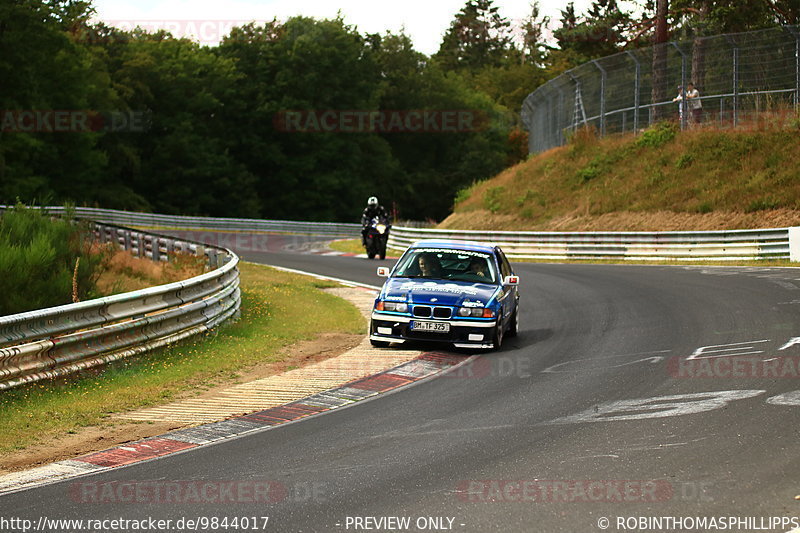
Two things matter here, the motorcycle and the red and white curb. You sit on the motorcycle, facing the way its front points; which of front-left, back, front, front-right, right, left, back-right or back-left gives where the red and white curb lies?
front

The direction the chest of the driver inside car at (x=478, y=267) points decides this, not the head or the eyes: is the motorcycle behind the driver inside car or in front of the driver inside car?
behind

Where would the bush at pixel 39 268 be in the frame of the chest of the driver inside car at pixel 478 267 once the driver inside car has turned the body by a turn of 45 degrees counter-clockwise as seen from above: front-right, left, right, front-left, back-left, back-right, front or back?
back-right

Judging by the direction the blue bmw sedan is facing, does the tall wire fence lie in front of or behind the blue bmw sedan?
behind

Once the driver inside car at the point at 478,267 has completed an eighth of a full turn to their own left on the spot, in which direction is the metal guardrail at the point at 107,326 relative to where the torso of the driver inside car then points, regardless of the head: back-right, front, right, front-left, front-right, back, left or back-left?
right

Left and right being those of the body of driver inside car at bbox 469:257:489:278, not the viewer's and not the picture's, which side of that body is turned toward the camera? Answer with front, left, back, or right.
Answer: front

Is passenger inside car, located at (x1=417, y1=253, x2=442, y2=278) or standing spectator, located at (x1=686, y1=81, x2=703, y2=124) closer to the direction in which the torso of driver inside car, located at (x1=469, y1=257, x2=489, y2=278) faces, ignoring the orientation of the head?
the passenger inside car

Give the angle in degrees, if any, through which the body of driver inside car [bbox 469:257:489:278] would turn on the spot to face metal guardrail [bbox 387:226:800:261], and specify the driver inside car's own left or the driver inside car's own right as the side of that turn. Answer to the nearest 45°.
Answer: approximately 180°

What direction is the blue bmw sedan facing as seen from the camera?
toward the camera

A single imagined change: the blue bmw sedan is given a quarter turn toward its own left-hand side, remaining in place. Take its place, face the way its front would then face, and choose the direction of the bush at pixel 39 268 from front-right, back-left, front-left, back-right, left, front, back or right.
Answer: back

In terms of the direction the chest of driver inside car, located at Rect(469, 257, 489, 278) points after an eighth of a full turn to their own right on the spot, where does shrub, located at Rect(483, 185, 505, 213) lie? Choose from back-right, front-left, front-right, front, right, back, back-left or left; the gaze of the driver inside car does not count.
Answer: back-right

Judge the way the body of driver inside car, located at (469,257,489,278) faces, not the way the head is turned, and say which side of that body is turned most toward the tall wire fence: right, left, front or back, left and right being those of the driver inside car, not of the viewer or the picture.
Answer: back

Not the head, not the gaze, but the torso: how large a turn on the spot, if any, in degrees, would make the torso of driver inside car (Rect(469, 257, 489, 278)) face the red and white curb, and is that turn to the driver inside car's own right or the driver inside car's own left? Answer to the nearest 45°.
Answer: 0° — they already face it

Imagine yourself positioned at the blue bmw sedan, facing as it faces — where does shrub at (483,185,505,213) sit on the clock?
The shrub is roughly at 6 o'clock from the blue bmw sedan.

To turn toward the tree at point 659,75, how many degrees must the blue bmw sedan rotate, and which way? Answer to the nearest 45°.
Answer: approximately 180°
